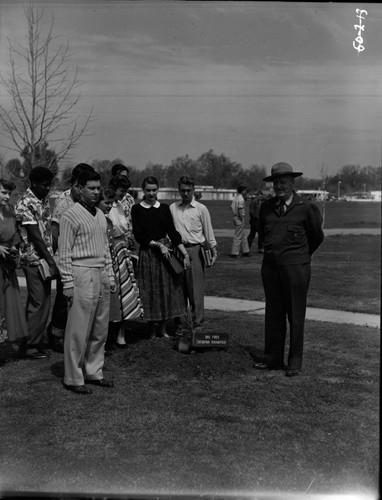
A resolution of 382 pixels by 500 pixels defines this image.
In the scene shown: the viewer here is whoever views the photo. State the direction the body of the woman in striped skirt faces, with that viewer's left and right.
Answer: facing the viewer and to the right of the viewer

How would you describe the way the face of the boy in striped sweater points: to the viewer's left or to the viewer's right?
to the viewer's right

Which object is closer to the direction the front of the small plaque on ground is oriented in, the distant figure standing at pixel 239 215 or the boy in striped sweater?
the boy in striped sweater

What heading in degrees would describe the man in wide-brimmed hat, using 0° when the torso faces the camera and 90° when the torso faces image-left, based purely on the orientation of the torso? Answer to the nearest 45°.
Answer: approximately 45°

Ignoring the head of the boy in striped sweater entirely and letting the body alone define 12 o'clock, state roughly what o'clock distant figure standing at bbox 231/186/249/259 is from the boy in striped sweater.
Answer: The distant figure standing is roughly at 8 o'clock from the boy in striped sweater.

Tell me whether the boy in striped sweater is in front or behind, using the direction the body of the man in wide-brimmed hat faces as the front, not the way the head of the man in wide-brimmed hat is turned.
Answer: in front

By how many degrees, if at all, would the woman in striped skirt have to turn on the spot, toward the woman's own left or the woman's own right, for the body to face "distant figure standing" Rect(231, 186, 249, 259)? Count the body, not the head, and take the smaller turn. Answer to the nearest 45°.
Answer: approximately 135° to the woman's own left

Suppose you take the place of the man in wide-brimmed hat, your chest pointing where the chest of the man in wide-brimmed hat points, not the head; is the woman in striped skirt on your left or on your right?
on your right

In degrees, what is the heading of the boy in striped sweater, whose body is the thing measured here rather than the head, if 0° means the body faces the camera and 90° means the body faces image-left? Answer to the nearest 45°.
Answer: approximately 315°

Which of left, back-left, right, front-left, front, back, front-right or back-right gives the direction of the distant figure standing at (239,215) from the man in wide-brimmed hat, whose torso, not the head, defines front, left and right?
back-right

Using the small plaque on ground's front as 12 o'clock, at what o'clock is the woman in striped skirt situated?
The woman in striped skirt is roughly at 4 o'clock from the small plaque on ground.
